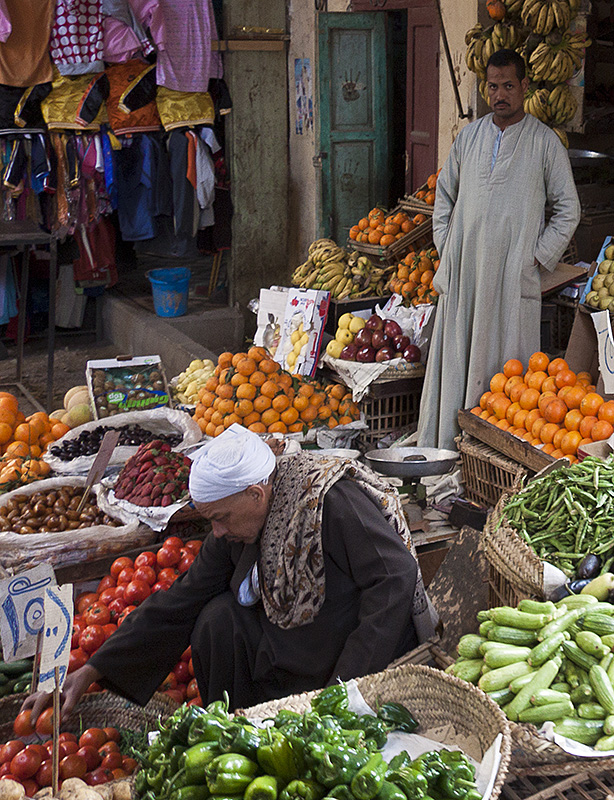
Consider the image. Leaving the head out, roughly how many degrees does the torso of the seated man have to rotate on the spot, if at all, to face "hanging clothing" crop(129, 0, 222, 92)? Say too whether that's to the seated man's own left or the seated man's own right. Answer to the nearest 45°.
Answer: approximately 135° to the seated man's own right

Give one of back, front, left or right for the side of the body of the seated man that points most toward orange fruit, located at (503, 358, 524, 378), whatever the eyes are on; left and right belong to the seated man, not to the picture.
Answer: back

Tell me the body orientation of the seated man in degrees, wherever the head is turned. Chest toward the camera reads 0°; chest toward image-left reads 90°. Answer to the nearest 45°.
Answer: approximately 45°

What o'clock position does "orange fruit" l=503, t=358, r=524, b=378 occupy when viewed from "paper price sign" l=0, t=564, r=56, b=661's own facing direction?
The orange fruit is roughly at 8 o'clock from the paper price sign.

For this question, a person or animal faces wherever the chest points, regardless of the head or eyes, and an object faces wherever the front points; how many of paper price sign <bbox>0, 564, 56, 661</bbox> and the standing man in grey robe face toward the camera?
2

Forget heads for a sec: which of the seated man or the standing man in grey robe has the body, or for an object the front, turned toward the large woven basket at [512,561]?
the standing man in grey robe

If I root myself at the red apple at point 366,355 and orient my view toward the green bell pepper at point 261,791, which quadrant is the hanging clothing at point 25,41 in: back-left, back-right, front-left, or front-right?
back-right

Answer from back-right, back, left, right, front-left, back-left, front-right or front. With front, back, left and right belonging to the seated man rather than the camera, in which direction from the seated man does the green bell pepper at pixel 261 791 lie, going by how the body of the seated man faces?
front-left

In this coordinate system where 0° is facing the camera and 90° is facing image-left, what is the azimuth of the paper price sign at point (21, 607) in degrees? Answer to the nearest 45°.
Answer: approximately 0°

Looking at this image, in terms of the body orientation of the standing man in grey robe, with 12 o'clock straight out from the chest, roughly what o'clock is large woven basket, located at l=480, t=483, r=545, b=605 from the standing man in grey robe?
The large woven basket is roughly at 12 o'clock from the standing man in grey robe.
